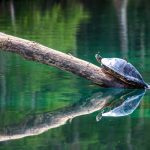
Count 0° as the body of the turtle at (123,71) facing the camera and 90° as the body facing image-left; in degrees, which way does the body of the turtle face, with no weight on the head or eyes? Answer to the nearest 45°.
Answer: approximately 90°
